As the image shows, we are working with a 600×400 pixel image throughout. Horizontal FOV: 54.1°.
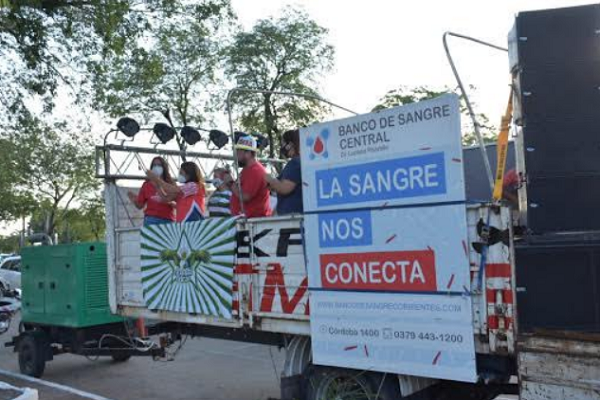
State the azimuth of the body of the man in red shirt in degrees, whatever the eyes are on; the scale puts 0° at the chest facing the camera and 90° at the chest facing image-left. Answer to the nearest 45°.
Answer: approximately 90°

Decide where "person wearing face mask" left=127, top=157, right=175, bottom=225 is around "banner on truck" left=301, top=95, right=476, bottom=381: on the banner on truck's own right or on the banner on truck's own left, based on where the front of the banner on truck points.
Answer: on the banner on truck's own right

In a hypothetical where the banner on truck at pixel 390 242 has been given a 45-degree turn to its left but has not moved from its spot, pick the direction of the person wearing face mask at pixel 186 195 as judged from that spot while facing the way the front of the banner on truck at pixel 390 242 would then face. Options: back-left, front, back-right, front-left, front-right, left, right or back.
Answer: back-right

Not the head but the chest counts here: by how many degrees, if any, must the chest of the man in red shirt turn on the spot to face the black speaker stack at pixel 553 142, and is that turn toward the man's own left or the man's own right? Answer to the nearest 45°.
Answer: approximately 135° to the man's own left

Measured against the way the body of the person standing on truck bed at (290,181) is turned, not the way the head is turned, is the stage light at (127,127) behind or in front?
in front

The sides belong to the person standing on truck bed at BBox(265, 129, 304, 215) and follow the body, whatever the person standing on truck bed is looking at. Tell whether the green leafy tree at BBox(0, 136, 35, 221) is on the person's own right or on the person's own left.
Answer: on the person's own right

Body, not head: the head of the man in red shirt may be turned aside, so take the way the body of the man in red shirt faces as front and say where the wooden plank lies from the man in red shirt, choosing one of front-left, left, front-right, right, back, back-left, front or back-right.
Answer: back-left

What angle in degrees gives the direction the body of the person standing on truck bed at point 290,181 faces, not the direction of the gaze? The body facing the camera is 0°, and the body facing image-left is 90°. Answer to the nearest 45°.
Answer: approximately 90°
